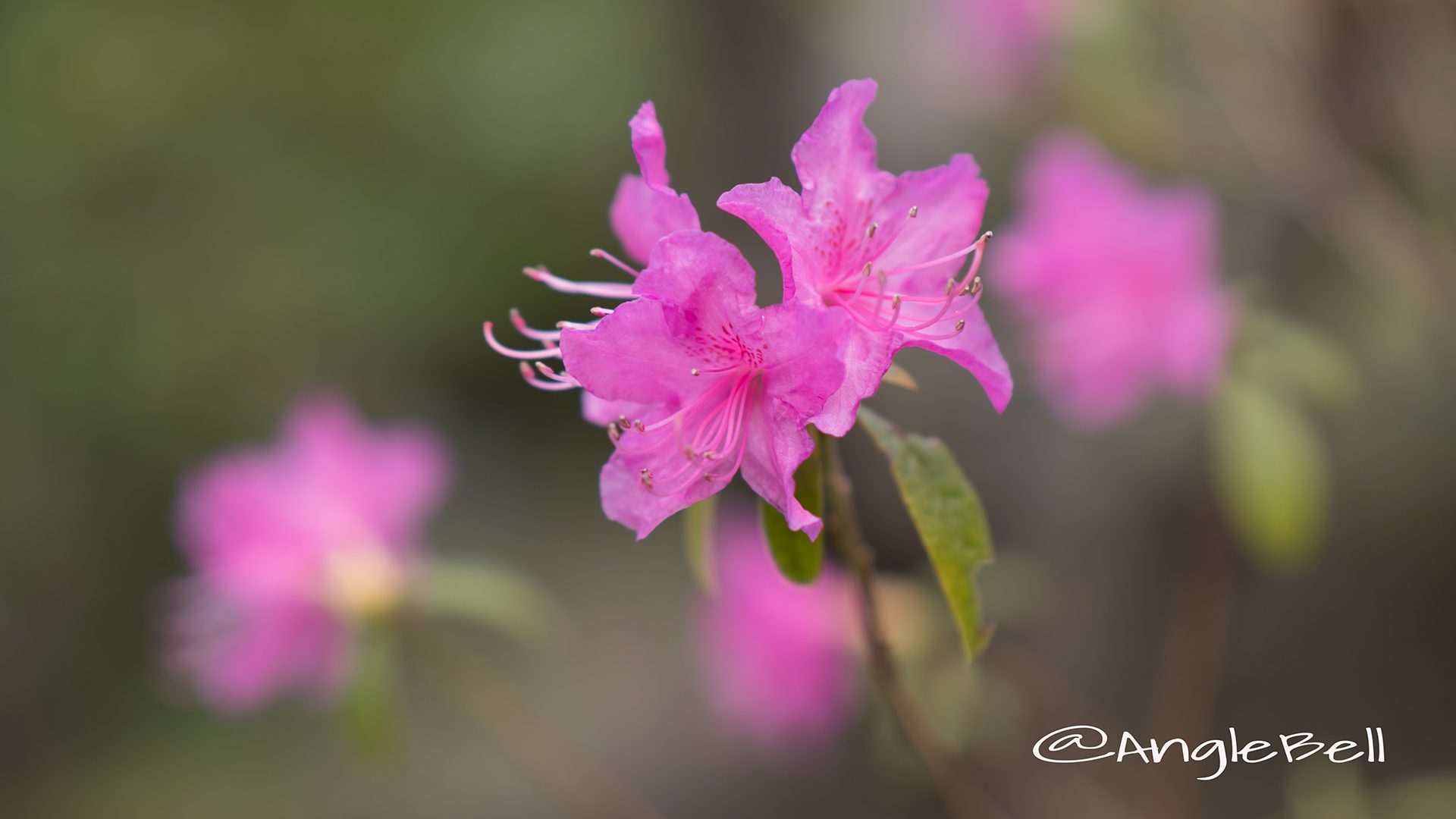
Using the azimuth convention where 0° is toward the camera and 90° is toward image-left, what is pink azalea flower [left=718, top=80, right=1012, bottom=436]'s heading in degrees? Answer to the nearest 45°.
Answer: approximately 315°

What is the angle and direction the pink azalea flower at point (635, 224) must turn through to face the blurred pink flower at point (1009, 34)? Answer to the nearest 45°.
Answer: approximately 135° to its right

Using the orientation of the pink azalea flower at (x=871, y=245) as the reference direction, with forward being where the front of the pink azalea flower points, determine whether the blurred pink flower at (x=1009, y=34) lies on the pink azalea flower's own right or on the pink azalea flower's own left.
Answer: on the pink azalea flower's own left

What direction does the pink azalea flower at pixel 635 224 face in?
to the viewer's left

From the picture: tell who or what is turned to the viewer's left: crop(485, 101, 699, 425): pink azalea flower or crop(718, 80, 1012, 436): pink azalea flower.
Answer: crop(485, 101, 699, 425): pink azalea flower

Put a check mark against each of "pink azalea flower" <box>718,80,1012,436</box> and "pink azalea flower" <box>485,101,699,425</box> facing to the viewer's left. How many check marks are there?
1

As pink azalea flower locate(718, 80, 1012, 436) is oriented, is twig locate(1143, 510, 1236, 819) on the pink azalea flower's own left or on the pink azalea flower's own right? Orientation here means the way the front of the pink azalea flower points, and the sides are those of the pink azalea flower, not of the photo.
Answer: on the pink azalea flower's own left
